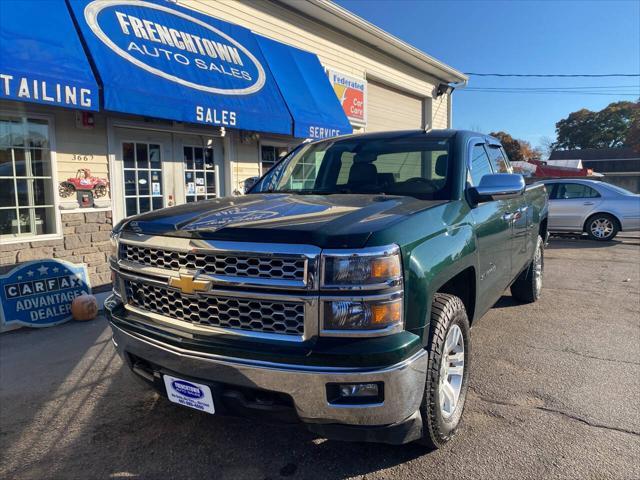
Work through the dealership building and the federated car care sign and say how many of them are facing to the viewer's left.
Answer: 0

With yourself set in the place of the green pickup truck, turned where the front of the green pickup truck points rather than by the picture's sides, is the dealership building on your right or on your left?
on your right

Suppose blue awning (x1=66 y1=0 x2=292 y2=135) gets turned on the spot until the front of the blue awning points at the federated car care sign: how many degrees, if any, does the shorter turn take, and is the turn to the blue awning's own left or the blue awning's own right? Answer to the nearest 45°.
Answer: approximately 90° to the blue awning's own left

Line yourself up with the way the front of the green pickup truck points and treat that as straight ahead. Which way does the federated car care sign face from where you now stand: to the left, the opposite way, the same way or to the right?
to the left

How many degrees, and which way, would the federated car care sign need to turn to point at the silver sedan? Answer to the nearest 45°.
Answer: approximately 45° to its left

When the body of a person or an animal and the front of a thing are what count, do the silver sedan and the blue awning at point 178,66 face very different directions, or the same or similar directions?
very different directions

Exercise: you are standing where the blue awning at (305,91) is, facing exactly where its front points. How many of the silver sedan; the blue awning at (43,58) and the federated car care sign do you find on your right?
1

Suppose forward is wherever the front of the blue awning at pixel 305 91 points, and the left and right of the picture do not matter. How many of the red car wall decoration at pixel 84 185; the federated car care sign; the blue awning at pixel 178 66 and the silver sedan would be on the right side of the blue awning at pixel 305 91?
2
